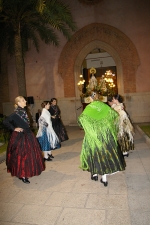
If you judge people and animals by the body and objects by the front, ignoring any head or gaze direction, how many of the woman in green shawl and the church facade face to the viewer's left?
0

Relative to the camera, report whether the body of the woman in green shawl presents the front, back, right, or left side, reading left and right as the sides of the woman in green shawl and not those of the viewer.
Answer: back

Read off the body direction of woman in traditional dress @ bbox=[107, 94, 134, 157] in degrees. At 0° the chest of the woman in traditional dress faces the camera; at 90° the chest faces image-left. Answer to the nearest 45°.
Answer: approximately 90°

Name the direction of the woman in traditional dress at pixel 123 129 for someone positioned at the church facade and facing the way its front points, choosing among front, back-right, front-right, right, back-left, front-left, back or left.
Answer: front

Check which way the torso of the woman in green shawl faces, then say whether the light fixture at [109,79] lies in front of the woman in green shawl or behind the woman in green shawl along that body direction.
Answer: in front

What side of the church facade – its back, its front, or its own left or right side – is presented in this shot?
front

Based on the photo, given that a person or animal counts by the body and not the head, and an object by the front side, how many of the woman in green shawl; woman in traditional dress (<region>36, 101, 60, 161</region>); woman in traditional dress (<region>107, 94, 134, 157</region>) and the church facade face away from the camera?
1

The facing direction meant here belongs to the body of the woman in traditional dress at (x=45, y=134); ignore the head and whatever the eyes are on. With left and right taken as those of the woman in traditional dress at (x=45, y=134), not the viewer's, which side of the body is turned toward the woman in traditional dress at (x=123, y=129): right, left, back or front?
front

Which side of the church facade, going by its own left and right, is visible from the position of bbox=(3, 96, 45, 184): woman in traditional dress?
front

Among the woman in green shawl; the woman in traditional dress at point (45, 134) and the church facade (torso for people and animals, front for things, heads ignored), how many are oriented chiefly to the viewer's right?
1

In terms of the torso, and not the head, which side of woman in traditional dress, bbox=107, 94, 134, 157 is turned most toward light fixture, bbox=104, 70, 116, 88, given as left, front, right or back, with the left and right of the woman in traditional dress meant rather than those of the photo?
right

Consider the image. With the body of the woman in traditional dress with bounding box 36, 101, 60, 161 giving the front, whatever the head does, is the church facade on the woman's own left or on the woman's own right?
on the woman's own left

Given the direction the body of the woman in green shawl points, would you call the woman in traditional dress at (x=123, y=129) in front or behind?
in front

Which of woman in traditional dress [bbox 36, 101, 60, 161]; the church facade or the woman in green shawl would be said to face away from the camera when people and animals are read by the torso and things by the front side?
the woman in green shawl

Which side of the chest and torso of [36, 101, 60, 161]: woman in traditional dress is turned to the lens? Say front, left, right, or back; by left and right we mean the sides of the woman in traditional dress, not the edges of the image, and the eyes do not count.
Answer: right

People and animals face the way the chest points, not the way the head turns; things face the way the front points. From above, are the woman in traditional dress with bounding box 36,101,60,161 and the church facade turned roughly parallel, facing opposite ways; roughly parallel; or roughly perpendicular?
roughly perpendicular
